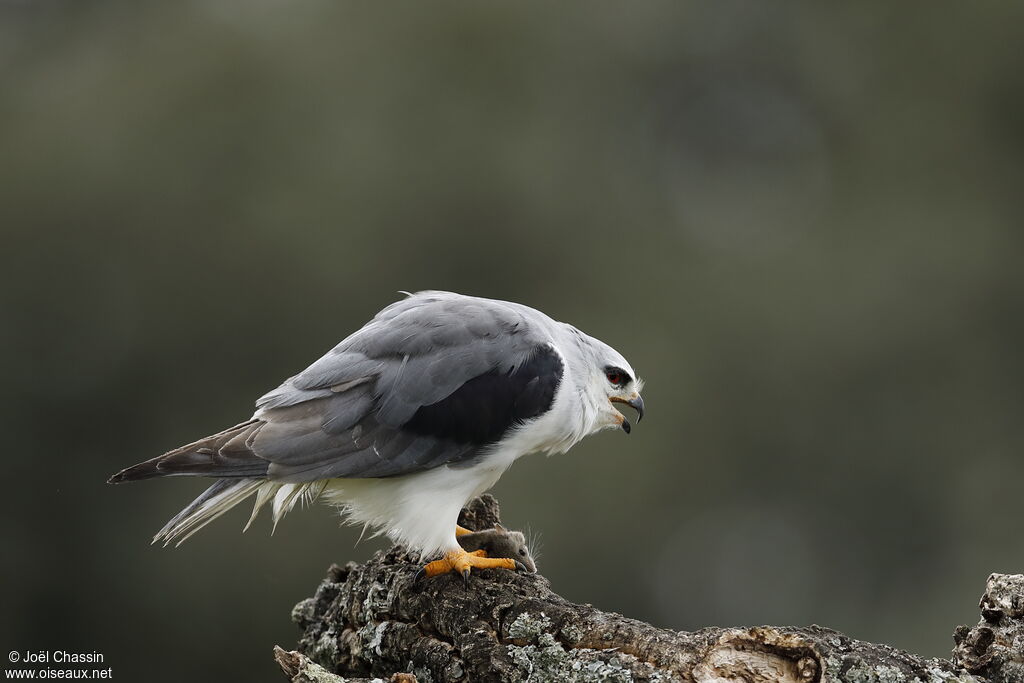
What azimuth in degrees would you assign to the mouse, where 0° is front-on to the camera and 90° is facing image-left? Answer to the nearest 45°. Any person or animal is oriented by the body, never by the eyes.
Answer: approximately 270°

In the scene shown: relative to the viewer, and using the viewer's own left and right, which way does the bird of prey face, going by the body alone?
facing to the right of the viewer
